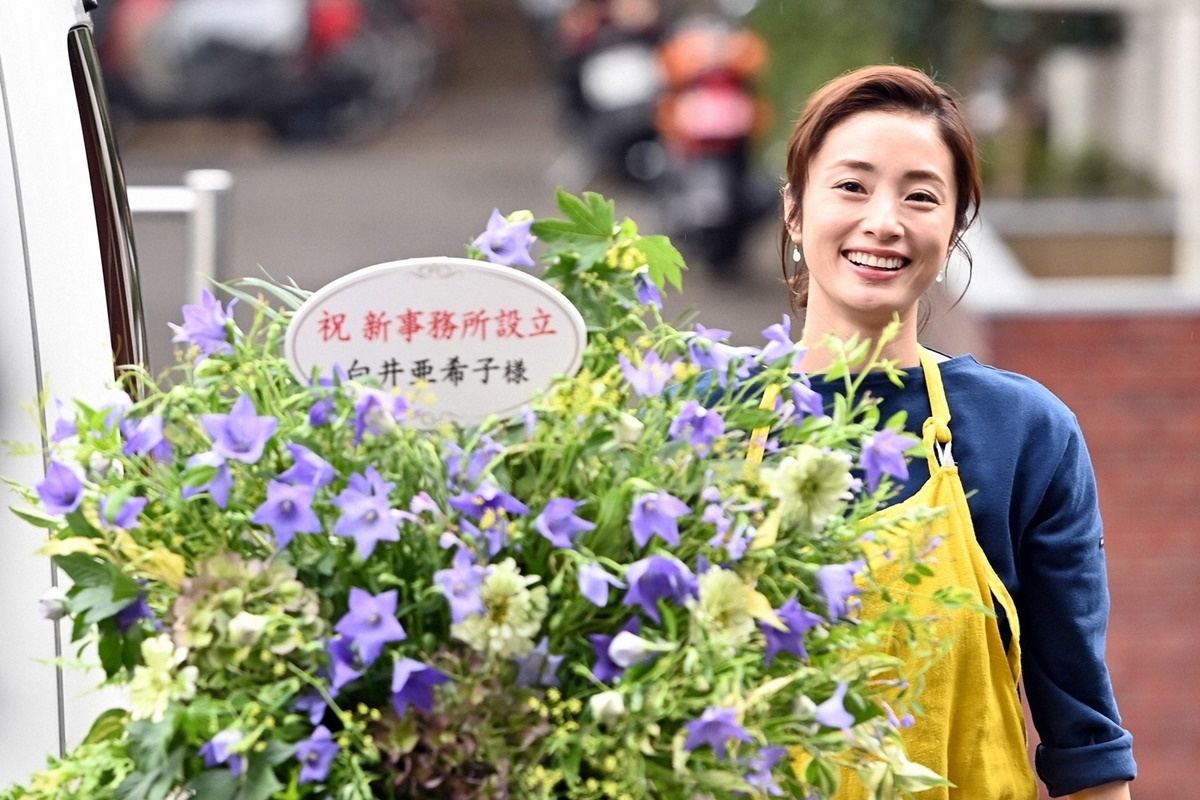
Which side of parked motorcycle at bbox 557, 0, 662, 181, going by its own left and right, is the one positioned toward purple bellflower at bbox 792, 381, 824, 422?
back

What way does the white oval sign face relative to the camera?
toward the camera

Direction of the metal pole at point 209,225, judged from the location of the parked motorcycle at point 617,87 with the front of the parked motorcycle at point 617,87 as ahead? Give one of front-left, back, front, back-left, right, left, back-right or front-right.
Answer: back

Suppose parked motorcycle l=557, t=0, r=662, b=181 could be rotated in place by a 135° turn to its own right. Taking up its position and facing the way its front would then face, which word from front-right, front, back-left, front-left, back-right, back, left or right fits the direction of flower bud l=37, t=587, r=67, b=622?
front-right

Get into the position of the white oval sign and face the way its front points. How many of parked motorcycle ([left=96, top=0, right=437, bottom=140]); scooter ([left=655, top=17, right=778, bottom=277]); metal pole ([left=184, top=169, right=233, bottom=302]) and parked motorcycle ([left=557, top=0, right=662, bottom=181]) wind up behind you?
4

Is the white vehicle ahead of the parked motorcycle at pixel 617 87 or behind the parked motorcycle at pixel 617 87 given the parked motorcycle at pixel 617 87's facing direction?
behind

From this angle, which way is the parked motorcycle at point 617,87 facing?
away from the camera

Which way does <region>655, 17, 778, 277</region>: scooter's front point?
away from the camera

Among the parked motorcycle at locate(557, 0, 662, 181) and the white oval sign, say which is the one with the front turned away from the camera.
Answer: the parked motorcycle

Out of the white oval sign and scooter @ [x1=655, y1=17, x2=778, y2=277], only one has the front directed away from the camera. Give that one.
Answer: the scooter

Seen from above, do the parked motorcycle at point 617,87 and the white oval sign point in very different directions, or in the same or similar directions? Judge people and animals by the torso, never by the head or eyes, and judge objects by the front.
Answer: very different directions

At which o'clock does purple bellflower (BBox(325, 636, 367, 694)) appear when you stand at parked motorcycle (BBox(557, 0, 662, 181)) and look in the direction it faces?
The purple bellflower is roughly at 6 o'clock from the parked motorcycle.

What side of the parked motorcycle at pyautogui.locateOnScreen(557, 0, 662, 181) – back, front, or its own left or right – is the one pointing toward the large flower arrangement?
back
